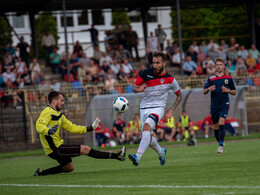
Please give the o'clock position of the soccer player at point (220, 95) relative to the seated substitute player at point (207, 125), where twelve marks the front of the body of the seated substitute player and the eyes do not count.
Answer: The soccer player is roughly at 12 o'clock from the seated substitute player.

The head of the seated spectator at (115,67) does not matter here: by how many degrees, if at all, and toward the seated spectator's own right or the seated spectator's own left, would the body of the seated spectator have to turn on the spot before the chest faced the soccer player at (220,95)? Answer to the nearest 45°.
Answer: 0° — they already face them

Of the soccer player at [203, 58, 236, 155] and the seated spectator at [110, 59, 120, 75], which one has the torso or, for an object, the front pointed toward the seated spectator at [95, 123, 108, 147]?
the seated spectator at [110, 59, 120, 75]

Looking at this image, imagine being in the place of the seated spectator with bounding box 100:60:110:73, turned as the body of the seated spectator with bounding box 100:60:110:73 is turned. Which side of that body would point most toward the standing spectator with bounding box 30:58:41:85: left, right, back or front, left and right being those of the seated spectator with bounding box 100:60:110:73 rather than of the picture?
right

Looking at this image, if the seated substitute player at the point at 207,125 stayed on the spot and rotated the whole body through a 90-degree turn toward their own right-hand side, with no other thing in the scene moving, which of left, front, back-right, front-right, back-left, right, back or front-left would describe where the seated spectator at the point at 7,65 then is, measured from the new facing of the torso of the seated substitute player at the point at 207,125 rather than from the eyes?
front

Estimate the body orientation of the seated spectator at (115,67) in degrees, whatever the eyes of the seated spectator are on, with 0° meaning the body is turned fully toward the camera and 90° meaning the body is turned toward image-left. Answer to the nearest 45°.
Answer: approximately 0°

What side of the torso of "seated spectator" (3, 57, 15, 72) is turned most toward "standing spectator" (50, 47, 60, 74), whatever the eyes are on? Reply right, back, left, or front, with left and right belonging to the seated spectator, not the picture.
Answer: left

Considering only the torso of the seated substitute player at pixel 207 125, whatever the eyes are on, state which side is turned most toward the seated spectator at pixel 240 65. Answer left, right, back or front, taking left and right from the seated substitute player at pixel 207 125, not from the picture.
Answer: back

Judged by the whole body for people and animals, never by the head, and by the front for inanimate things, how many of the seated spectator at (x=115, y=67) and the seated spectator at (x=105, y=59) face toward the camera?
2

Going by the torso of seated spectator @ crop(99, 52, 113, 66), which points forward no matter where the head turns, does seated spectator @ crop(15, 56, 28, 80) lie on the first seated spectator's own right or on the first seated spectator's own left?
on the first seated spectator's own right

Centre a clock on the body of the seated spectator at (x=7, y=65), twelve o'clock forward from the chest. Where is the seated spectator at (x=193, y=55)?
the seated spectator at (x=193, y=55) is roughly at 10 o'clock from the seated spectator at (x=7, y=65).

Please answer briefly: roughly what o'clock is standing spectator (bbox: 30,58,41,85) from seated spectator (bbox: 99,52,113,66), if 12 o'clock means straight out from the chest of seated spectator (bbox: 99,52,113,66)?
standing spectator (bbox: 30,58,41,85) is roughly at 2 o'clock from seated spectator (bbox: 99,52,113,66).

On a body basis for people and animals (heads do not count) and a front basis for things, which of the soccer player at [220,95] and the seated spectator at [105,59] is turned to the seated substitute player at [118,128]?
the seated spectator at [105,59]

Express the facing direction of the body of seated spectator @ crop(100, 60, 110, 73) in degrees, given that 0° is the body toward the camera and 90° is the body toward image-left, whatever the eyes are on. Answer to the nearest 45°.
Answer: approximately 0°

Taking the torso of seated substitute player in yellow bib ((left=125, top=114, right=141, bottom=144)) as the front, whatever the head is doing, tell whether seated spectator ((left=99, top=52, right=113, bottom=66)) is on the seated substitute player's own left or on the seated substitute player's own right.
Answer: on the seated substitute player's own right

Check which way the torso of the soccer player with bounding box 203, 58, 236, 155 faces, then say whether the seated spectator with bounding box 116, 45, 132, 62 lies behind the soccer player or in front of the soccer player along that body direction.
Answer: behind
